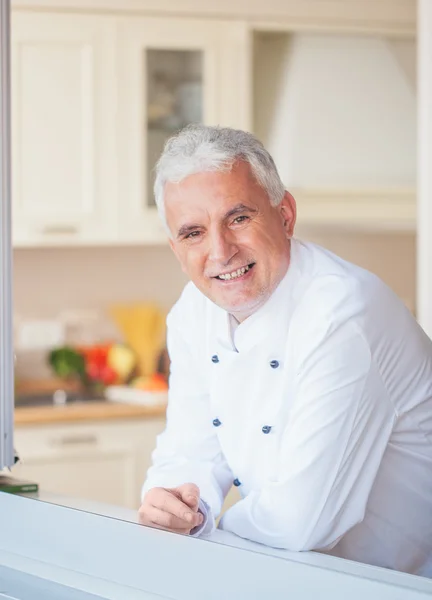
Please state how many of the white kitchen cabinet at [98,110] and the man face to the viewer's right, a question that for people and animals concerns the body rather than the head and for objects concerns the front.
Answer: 0

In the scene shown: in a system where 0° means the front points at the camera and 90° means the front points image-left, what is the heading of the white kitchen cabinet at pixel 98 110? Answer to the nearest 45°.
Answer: approximately 0°

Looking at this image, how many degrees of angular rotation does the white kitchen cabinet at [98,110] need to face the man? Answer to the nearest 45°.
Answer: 0° — it already faces them

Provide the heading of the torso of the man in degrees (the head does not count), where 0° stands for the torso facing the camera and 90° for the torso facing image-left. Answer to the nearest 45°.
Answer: approximately 45°
